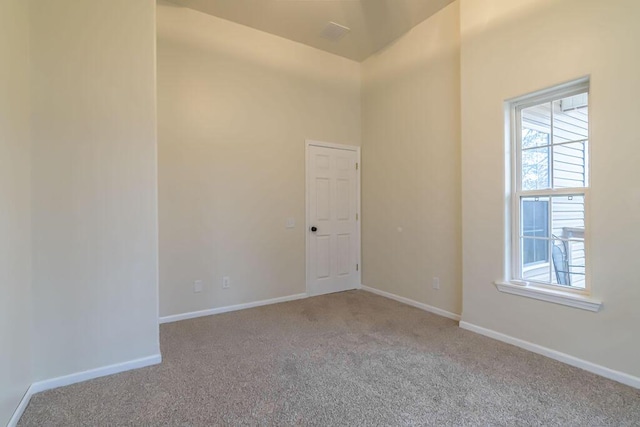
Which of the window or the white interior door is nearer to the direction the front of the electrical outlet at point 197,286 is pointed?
the window

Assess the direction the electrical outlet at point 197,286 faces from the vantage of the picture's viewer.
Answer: facing the viewer

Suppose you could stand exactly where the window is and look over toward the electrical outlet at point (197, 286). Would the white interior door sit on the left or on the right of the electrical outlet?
right

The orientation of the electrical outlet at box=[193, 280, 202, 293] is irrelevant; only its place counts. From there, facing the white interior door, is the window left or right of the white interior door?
right

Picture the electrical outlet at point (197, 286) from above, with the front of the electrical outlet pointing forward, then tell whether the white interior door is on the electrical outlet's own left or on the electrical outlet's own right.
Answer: on the electrical outlet's own left

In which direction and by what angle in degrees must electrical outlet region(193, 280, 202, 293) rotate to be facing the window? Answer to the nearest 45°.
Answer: approximately 45° to its left
